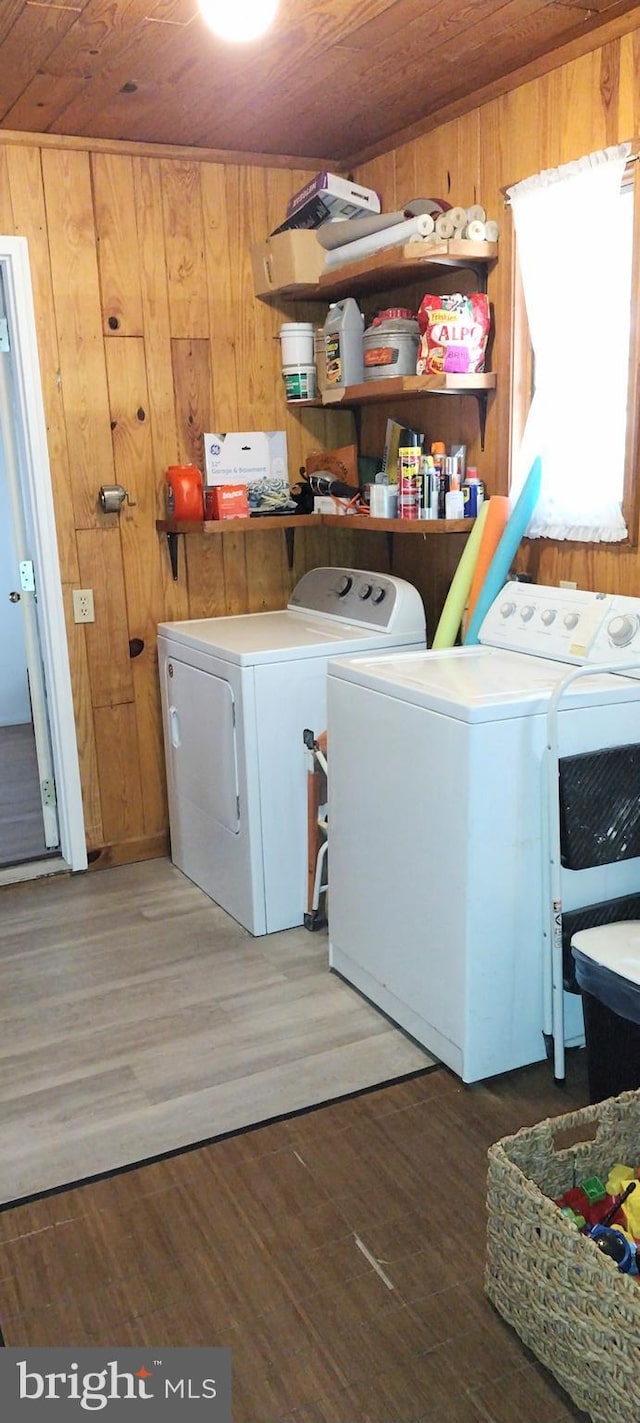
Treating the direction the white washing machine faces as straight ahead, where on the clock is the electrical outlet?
The electrical outlet is roughly at 3 o'clock from the white washing machine.

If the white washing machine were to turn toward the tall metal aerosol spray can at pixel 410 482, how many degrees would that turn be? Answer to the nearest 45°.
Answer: approximately 135° to its right

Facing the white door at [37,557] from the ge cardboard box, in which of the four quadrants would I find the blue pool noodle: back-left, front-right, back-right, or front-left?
back-left

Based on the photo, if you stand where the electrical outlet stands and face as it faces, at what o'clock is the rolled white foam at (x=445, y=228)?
The rolled white foam is roughly at 10 o'clock from the electrical outlet.
